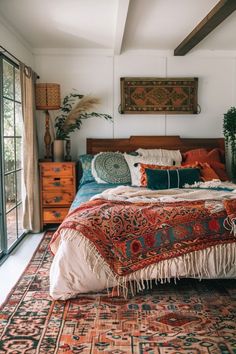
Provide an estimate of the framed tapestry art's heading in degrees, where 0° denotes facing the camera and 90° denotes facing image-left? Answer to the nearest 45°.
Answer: approximately 0°

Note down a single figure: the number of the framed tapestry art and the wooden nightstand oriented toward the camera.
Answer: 2

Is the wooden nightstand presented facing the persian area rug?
yes

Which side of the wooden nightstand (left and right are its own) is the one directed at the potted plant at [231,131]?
left

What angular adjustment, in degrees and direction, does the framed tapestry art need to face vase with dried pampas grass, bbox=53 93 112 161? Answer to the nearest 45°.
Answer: approximately 90° to its right

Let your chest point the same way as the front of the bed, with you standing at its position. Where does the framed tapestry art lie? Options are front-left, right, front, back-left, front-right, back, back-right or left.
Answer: back

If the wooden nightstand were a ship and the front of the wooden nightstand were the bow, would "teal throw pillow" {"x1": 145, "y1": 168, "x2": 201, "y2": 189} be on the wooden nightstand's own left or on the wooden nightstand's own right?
on the wooden nightstand's own left
